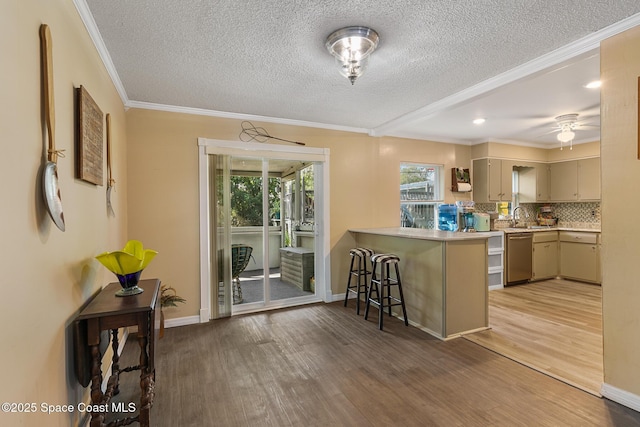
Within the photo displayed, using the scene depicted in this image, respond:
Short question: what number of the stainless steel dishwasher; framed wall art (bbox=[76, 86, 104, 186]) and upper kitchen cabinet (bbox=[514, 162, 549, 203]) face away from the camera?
0

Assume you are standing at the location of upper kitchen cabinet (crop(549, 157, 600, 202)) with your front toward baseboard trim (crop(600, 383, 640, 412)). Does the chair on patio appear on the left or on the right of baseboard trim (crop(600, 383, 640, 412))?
right

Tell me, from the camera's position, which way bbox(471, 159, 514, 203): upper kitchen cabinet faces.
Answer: facing the viewer and to the right of the viewer

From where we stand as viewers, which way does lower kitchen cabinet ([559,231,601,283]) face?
facing the viewer and to the left of the viewer

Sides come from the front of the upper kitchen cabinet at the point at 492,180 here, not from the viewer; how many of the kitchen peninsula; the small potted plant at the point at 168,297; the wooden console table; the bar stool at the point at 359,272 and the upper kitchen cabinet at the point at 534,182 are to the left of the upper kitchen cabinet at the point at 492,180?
1

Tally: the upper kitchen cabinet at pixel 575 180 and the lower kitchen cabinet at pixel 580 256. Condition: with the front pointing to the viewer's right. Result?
0

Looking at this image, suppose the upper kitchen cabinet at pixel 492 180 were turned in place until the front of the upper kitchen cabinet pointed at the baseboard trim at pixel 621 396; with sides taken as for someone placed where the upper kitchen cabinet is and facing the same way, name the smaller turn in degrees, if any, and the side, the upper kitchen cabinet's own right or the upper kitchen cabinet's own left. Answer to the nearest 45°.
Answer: approximately 45° to the upper kitchen cabinet's own right

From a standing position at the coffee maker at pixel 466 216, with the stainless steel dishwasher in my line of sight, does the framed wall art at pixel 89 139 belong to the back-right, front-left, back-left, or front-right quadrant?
back-right

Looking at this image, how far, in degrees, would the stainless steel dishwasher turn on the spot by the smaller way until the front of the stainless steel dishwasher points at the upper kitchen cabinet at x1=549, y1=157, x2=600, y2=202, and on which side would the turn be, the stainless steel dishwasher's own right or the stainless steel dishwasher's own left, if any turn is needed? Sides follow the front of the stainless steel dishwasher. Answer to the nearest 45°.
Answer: approximately 90° to the stainless steel dishwasher's own left

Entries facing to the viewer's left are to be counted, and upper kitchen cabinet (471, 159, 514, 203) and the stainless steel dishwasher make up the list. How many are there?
0

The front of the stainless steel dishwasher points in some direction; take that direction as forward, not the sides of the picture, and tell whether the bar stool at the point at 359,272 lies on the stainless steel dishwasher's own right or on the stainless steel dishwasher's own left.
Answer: on the stainless steel dishwasher's own right

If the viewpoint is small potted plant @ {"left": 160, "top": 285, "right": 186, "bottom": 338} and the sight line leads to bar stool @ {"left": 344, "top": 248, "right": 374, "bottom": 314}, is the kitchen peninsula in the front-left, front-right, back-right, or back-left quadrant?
front-right

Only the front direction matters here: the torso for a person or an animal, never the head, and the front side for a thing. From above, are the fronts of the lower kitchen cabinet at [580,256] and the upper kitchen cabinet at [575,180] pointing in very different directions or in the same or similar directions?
same or similar directions

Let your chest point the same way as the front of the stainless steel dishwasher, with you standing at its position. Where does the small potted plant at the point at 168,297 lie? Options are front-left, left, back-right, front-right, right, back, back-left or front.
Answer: right
